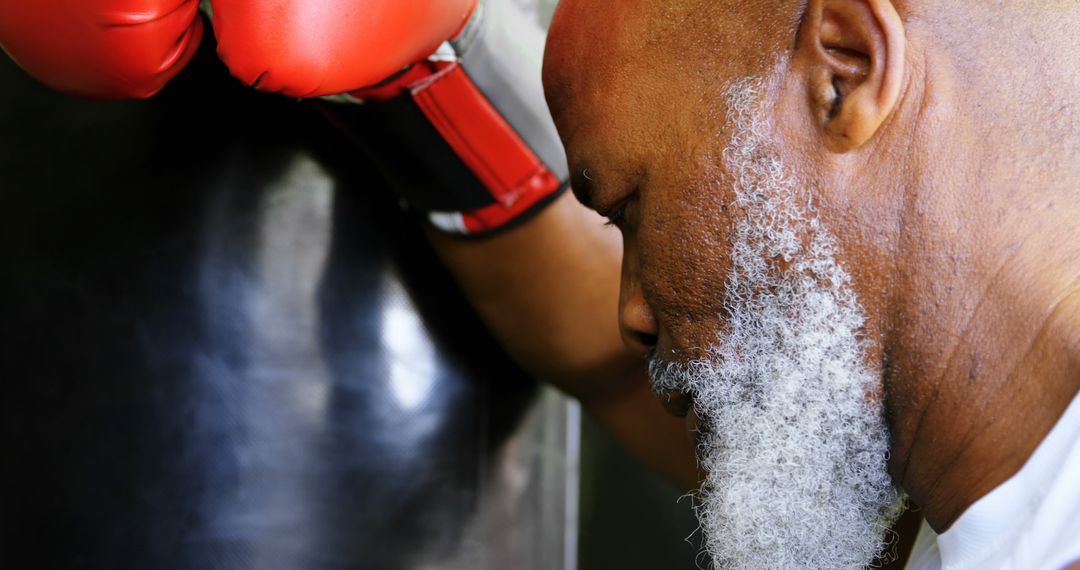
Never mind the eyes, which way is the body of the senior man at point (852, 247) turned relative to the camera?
to the viewer's left

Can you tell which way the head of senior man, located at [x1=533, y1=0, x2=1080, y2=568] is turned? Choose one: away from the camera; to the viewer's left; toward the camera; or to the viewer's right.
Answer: to the viewer's left
